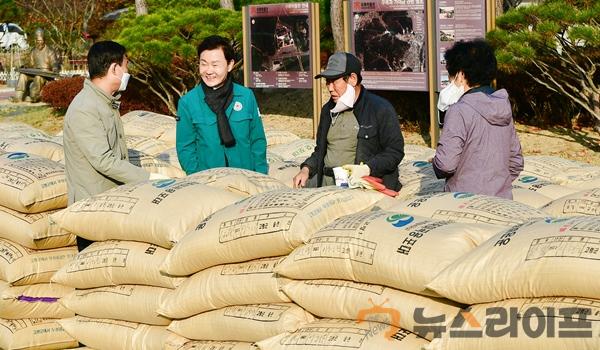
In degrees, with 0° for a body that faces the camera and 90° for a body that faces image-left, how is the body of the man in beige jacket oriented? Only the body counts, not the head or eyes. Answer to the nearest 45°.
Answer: approximately 270°

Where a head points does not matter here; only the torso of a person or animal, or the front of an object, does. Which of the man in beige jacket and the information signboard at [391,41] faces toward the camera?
the information signboard

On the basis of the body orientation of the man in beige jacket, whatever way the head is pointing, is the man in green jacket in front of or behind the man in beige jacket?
in front

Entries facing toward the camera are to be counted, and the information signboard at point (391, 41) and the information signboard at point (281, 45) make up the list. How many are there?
2

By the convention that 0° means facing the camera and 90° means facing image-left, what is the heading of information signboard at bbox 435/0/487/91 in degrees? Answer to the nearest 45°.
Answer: approximately 0°

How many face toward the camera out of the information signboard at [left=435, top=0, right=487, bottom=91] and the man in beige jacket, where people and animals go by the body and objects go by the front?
1

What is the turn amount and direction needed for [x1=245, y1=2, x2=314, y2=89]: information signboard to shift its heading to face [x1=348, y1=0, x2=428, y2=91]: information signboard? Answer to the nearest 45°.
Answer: approximately 45° to its left

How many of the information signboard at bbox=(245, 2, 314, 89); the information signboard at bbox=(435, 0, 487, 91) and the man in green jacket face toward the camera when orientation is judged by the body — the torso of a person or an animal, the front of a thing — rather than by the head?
3

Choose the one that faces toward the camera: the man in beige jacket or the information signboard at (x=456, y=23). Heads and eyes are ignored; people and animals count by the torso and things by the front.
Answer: the information signboard

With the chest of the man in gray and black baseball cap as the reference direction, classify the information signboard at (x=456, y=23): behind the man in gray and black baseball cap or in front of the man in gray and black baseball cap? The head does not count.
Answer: behind

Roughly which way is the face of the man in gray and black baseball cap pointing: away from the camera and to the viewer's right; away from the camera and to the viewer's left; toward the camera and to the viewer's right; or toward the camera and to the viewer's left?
toward the camera and to the viewer's left

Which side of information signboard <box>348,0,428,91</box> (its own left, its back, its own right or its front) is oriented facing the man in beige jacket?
front

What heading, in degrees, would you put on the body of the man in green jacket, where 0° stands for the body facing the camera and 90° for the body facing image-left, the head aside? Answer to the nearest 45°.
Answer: approximately 0°

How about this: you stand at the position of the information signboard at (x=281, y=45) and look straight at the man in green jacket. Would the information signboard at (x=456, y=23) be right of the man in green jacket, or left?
left

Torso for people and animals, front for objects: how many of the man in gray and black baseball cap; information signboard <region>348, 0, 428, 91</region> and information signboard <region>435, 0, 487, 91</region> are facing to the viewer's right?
0

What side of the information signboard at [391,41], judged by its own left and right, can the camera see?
front
